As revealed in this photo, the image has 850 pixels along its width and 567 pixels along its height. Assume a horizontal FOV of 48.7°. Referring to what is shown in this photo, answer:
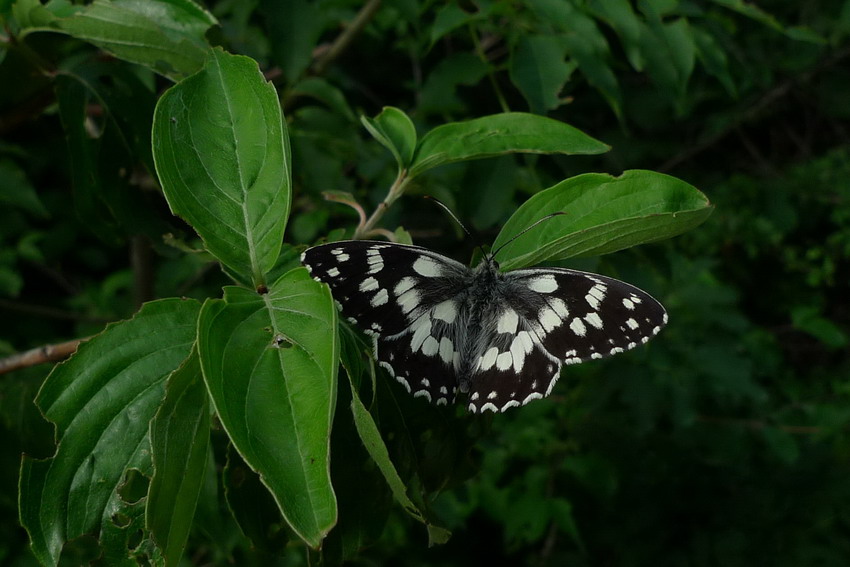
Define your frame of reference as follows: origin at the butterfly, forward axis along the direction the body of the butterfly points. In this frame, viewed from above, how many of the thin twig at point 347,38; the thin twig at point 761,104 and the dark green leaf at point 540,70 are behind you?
0

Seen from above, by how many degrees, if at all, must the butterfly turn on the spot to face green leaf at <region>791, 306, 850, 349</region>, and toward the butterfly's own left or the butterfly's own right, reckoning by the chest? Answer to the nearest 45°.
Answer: approximately 45° to the butterfly's own right

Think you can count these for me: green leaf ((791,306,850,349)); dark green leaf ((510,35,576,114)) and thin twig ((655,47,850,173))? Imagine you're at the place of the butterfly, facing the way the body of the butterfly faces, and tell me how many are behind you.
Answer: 0

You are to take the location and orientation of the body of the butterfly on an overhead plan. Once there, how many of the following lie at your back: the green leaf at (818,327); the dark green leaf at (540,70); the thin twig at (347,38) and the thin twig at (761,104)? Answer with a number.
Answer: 0

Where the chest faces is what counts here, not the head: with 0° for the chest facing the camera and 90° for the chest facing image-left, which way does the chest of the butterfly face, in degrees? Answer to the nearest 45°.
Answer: approximately 180°

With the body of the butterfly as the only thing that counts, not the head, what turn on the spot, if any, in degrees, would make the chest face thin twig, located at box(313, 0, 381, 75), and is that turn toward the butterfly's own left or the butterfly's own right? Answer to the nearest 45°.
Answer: approximately 45° to the butterfly's own left

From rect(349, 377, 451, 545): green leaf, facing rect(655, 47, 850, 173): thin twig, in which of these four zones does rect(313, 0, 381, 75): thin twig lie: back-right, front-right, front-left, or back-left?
front-left

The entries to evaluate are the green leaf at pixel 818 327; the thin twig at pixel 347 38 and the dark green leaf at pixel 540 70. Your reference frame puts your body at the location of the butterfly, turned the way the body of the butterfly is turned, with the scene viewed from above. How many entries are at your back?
0
